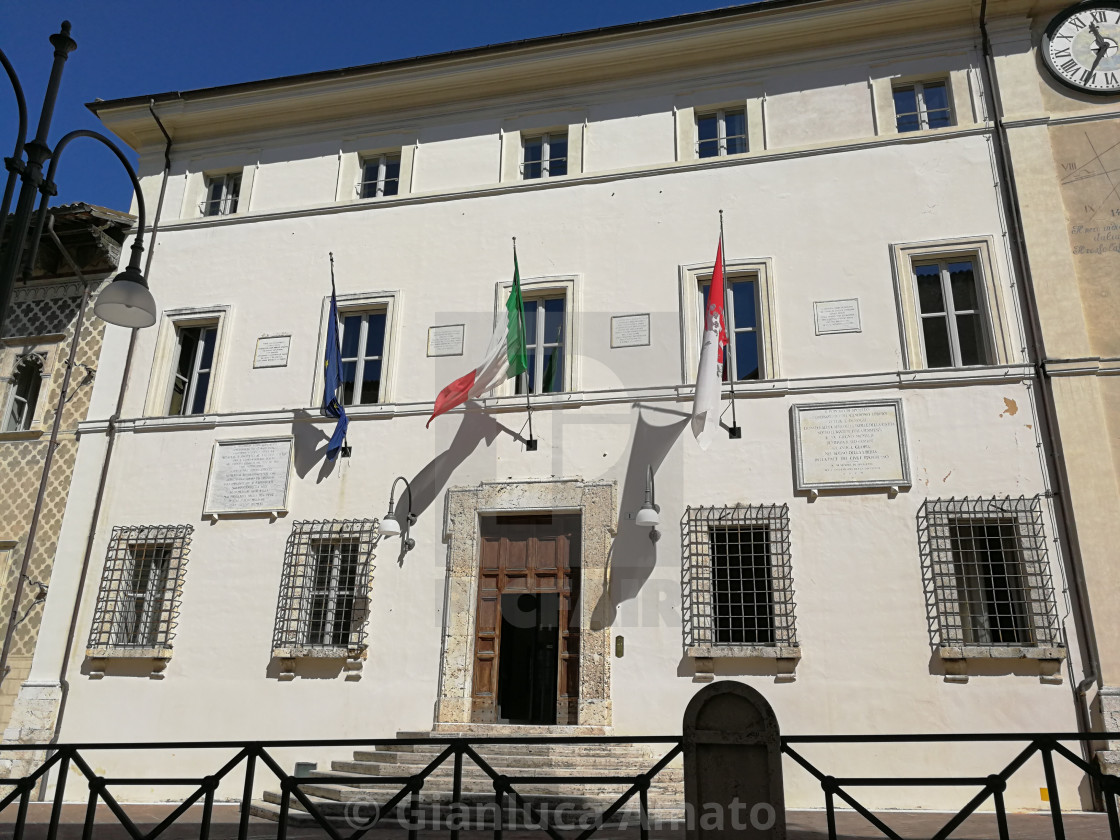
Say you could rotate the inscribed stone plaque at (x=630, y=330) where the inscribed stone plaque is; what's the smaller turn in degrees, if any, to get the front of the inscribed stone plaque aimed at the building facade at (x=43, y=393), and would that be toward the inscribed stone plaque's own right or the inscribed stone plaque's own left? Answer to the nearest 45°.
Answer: approximately 90° to the inscribed stone plaque's own right

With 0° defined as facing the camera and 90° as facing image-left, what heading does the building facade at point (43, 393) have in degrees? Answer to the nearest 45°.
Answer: approximately 0°

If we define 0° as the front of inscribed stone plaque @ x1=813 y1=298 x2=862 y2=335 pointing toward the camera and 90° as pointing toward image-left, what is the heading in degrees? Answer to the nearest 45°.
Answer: approximately 0°

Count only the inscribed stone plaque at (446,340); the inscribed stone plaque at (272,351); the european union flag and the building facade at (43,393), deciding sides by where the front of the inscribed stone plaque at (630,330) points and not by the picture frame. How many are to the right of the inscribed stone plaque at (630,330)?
4

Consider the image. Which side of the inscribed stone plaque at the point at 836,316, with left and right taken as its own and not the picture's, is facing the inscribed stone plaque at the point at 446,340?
right

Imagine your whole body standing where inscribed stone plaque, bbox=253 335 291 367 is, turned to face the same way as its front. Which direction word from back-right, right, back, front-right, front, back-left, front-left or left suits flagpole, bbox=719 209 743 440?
front-left

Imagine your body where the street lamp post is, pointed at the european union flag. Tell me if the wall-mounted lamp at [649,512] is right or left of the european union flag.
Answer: right

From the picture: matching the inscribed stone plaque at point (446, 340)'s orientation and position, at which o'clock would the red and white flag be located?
The red and white flag is roughly at 10 o'clock from the inscribed stone plaque.

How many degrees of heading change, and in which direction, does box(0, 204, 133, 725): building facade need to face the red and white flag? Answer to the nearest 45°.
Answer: approximately 45° to its left

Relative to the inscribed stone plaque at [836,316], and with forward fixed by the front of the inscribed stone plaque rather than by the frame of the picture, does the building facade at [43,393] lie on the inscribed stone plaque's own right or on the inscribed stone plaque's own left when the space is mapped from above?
on the inscribed stone plaque's own right

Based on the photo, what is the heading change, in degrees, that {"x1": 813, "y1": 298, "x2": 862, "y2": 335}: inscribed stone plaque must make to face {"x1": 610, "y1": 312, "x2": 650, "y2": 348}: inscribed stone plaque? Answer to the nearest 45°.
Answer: approximately 90° to its right
